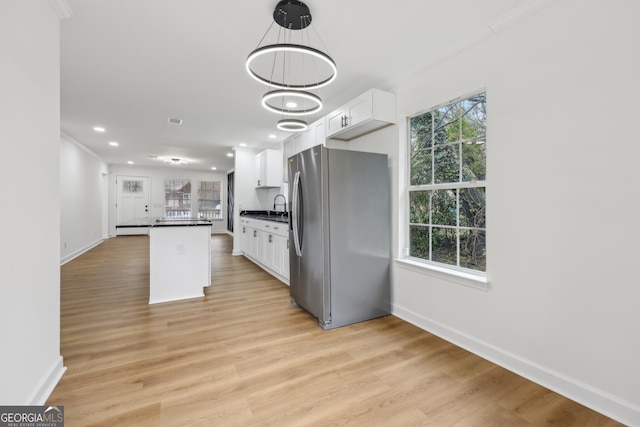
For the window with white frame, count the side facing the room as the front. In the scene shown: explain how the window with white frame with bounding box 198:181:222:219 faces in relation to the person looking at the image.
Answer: facing the viewer

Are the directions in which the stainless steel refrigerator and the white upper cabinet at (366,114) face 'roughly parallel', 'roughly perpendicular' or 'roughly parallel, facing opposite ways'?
roughly parallel

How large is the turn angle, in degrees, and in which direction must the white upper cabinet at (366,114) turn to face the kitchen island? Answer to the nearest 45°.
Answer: approximately 45° to its right

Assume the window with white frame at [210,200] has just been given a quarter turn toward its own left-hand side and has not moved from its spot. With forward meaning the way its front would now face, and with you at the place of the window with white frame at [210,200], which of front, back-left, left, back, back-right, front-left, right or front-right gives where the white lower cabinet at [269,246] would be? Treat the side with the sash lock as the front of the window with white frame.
right

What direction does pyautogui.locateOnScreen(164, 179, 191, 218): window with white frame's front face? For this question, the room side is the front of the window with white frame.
toward the camera

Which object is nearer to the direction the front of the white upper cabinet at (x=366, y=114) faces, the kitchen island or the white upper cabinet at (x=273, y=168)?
the kitchen island

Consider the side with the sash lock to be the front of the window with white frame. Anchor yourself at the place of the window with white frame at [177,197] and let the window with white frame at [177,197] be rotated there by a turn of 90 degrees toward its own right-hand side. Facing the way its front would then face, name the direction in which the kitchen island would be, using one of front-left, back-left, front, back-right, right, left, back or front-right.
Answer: left

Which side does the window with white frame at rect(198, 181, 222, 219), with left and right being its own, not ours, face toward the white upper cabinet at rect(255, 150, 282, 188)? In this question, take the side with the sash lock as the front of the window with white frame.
front

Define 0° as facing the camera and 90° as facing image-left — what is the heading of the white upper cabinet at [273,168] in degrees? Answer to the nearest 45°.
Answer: approximately 90°

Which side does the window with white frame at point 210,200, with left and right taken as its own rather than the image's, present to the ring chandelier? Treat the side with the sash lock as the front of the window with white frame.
front

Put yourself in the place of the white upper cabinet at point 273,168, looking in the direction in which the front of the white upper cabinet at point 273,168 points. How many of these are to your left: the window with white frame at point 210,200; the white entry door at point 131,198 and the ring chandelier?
1

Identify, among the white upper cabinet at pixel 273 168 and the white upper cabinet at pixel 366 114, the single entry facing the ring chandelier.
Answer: the white upper cabinet at pixel 366 114

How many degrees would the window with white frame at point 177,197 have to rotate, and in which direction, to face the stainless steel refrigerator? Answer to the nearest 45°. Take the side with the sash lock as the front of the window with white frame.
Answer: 0° — it already faces it

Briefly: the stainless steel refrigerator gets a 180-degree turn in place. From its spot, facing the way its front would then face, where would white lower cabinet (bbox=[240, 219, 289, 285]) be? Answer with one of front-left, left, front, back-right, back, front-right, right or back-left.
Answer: left

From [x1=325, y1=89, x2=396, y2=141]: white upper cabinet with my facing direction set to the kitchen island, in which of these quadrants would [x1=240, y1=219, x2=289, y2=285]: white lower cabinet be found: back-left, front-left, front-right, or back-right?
front-right

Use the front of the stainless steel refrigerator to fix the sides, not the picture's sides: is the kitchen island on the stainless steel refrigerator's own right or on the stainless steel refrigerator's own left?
on the stainless steel refrigerator's own right

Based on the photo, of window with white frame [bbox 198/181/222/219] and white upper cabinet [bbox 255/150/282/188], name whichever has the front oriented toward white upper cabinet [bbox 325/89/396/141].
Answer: the window with white frame

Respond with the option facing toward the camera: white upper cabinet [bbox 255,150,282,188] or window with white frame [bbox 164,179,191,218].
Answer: the window with white frame
